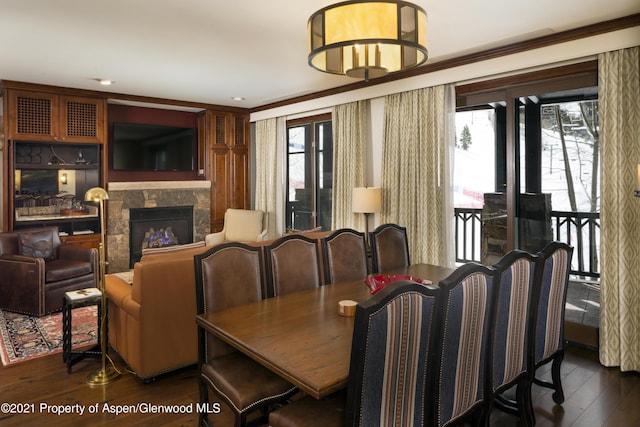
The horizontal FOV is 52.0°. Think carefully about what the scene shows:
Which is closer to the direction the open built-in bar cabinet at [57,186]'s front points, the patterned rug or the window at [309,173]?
the patterned rug

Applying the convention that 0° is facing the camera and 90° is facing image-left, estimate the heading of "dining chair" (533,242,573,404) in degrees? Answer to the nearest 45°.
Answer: approximately 135°

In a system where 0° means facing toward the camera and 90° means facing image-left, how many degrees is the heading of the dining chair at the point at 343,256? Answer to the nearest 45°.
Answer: approximately 315°

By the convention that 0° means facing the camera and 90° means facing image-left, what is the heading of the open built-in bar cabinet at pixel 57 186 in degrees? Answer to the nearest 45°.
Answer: approximately 0°

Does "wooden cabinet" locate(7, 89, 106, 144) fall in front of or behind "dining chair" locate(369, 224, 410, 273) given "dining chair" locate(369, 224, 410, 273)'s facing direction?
behind

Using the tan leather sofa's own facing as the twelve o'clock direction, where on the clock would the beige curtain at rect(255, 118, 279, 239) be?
The beige curtain is roughly at 2 o'clock from the tan leather sofa.

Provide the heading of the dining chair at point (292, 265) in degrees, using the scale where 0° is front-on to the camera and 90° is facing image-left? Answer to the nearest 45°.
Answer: approximately 315°
